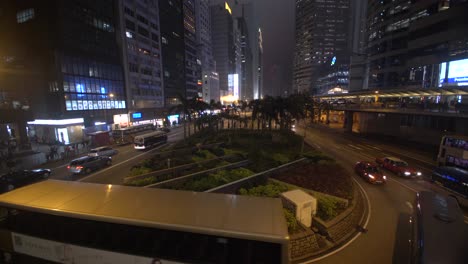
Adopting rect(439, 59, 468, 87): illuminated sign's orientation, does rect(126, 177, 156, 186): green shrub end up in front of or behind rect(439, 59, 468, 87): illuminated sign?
in front

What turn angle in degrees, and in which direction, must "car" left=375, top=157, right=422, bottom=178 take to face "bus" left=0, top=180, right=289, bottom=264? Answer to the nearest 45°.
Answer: approximately 45° to its right

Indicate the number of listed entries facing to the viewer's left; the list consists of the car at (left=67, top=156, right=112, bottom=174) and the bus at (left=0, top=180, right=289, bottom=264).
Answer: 1

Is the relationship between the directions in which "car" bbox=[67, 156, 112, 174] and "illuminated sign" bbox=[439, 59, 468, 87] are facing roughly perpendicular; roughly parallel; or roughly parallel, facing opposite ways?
roughly perpendicular

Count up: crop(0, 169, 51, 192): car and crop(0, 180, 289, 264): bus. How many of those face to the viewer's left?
1
